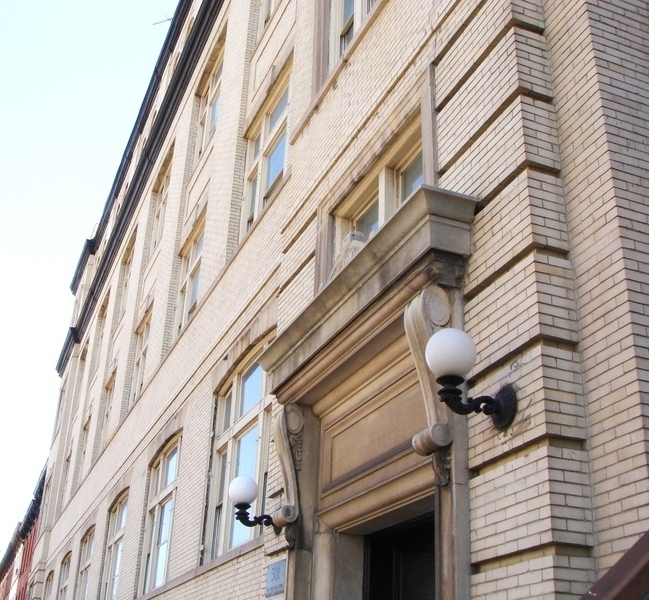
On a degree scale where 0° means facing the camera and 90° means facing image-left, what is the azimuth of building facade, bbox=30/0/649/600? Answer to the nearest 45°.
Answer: approximately 45°
